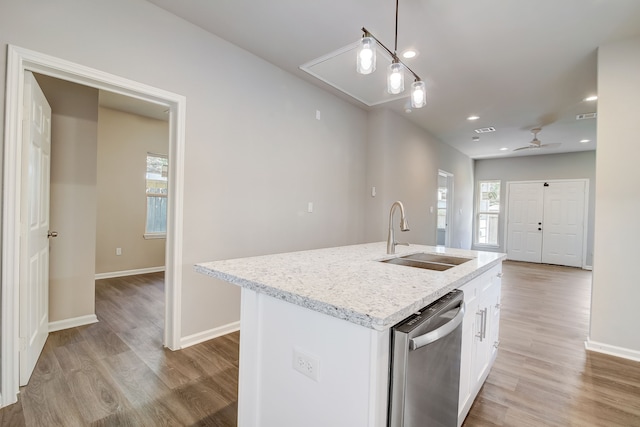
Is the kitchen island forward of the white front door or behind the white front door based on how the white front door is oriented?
forward

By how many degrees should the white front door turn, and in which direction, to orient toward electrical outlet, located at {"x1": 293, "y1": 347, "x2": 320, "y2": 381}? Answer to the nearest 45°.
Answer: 0° — it already faces it

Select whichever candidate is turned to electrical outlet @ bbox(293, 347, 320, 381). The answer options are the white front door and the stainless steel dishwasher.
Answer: the white front door

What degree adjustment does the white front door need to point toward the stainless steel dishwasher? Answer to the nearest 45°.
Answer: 0° — it already faces it

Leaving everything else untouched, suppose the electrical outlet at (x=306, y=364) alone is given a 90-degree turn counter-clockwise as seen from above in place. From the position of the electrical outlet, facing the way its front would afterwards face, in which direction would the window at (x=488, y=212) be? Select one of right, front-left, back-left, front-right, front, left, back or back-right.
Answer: left

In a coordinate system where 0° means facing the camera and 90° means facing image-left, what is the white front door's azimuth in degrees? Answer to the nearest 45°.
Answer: approximately 0°
